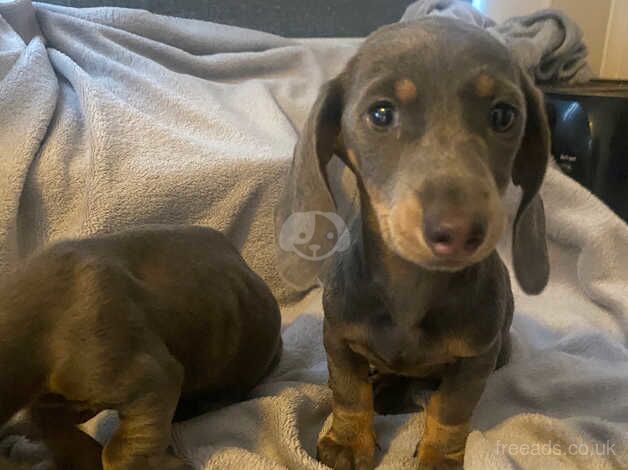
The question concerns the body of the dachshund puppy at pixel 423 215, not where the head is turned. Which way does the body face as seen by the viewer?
toward the camera
